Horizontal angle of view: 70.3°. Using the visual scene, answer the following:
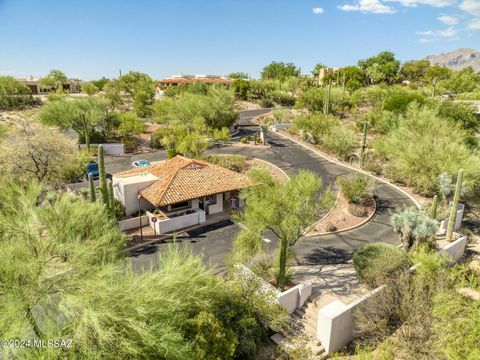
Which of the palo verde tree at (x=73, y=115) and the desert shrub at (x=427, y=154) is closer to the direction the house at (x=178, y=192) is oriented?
the desert shrub

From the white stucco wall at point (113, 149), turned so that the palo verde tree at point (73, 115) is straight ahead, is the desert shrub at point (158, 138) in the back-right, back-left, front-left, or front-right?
back-right

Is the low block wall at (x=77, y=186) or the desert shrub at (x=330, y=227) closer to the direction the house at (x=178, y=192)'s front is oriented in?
the desert shrub

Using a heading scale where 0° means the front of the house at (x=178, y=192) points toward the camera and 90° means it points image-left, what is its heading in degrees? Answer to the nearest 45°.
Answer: approximately 315°

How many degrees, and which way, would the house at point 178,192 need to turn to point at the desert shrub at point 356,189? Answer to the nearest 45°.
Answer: approximately 45° to its left

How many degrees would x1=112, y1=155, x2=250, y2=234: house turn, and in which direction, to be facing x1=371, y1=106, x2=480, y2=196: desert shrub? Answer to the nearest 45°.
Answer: approximately 45° to its left

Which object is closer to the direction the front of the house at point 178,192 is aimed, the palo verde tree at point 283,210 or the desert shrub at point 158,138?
the palo verde tree

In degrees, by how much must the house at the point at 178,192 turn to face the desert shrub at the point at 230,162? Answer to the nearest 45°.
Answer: approximately 90° to its left

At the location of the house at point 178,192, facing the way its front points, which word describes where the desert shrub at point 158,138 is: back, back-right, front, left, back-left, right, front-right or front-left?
back-left
